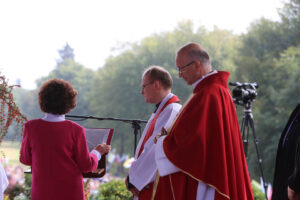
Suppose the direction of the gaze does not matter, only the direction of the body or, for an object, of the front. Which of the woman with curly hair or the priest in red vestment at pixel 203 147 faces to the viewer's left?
the priest in red vestment

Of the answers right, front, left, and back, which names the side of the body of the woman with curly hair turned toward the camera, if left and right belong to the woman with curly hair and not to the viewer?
back

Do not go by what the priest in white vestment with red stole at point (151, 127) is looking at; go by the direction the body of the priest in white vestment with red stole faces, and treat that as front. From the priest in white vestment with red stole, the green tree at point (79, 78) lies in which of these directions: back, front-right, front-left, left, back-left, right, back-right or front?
right

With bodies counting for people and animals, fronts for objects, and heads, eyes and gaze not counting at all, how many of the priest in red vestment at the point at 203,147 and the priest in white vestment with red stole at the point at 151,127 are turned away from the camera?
0

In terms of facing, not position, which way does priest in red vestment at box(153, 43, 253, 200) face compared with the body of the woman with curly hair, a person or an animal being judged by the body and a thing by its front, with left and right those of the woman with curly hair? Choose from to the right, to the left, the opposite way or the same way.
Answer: to the left

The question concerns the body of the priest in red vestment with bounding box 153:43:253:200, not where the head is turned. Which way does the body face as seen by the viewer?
to the viewer's left

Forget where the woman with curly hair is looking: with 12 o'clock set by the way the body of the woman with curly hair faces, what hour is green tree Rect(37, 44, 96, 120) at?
The green tree is roughly at 12 o'clock from the woman with curly hair.

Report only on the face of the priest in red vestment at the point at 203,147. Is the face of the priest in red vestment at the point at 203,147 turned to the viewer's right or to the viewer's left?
to the viewer's left

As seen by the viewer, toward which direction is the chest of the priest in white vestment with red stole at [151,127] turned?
to the viewer's left

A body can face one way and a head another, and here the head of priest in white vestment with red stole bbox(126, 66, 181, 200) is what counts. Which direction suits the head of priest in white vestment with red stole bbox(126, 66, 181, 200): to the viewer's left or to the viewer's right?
to the viewer's left

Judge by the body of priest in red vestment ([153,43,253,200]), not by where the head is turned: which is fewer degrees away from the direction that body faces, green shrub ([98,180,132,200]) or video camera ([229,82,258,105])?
the green shrub

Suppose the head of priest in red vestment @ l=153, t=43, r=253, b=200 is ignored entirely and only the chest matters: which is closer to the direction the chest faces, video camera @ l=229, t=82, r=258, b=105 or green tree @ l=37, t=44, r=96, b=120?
the green tree

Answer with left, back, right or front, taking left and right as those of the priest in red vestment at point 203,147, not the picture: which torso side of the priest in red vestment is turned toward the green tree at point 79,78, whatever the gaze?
right

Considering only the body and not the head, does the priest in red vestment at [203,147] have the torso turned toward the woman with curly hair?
yes
